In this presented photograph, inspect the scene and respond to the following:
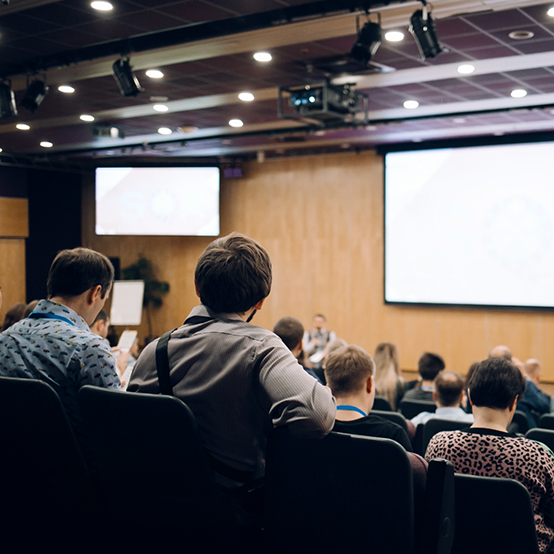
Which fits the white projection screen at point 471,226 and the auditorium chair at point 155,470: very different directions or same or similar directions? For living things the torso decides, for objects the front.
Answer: very different directions

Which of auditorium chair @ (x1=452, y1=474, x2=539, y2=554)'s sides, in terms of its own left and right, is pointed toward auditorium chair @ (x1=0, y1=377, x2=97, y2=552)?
left

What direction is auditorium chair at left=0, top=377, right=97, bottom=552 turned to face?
away from the camera

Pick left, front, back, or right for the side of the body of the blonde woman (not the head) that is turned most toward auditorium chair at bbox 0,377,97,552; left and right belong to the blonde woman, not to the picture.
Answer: back

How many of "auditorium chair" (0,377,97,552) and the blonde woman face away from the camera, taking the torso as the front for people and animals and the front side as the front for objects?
2

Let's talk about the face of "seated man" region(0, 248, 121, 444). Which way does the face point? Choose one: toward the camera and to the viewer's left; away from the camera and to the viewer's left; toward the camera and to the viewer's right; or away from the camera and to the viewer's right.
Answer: away from the camera and to the viewer's right

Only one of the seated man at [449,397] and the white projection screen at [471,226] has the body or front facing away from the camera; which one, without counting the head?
the seated man

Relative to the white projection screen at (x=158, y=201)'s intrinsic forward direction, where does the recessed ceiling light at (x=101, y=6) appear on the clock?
The recessed ceiling light is roughly at 12 o'clock from the white projection screen.

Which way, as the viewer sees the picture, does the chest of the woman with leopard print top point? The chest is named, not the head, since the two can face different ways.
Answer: away from the camera

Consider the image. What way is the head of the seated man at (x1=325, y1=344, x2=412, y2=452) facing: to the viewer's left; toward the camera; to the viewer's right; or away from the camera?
away from the camera

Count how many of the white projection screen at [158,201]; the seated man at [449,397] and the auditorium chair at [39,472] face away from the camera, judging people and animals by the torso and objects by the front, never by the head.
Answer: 2

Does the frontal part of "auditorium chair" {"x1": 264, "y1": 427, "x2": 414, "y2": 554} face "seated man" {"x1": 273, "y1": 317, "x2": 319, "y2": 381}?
yes

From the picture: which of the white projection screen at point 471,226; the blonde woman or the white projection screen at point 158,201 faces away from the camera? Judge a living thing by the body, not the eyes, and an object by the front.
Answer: the blonde woman

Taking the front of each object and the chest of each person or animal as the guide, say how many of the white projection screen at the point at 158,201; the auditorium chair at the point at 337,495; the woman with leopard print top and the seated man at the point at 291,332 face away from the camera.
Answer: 3

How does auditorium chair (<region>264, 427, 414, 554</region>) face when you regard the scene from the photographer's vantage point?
facing away from the viewer
